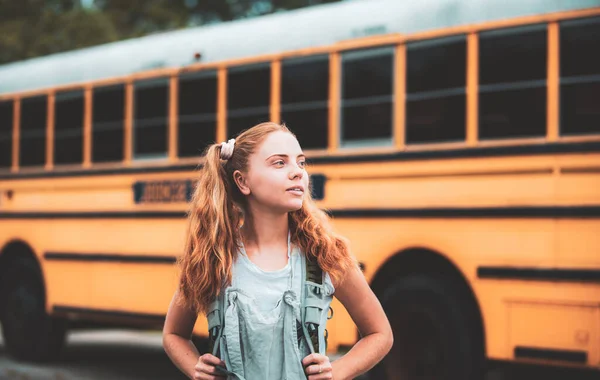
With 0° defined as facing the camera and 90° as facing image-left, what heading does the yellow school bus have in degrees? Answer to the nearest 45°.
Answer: approximately 135°

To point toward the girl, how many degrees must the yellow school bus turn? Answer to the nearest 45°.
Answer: approximately 135° to its left

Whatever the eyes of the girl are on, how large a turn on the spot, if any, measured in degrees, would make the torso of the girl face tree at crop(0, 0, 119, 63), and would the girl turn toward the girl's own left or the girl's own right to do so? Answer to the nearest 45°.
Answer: approximately 180°

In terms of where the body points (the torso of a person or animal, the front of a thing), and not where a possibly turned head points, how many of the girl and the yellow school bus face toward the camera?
1

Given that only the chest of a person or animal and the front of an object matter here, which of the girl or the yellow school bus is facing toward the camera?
the girl

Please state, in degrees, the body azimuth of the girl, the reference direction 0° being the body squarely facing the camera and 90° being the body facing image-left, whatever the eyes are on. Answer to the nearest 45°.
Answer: approximately 0°

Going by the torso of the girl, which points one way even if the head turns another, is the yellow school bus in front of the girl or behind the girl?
behind

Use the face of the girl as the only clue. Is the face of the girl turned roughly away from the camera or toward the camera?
toward the camera

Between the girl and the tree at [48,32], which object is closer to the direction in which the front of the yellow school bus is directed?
the tree

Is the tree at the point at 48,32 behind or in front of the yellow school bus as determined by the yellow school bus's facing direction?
in front
